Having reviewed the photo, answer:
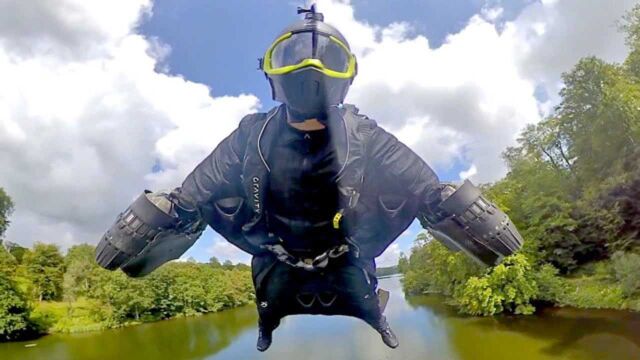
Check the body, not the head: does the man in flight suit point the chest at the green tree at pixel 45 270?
no

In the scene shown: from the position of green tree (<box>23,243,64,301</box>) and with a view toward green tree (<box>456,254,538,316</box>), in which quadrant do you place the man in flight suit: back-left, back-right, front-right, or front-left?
front-right

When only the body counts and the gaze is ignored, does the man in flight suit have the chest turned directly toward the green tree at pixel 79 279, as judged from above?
no

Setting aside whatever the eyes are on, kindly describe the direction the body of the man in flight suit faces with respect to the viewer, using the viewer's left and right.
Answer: facing the viewer

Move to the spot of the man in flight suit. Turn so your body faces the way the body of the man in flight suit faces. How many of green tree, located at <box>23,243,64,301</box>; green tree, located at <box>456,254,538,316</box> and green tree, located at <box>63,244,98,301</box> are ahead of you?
0

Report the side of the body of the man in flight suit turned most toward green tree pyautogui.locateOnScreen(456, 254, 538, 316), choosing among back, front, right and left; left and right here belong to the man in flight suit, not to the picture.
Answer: back

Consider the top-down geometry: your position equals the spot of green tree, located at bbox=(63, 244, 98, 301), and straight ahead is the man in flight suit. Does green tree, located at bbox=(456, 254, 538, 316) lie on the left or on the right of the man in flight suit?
left

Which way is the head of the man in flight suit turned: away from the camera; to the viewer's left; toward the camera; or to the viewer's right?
toward the camera
